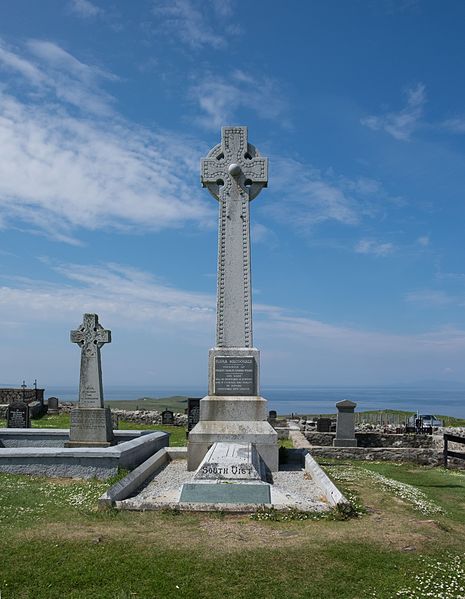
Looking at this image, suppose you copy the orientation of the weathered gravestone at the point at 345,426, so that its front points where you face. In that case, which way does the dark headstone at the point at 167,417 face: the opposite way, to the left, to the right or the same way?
the same way

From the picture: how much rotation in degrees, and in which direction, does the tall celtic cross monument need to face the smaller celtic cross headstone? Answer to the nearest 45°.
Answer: approximately 135° to its right

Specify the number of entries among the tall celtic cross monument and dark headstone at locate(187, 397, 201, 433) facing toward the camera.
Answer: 2

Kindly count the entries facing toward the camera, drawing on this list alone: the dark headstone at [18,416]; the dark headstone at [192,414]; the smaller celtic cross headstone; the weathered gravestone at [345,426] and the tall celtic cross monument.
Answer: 5

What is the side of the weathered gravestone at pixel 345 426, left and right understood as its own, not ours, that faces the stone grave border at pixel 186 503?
front

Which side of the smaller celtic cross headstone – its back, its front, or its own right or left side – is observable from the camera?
front

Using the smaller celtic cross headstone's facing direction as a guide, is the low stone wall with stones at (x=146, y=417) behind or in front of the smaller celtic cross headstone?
behind

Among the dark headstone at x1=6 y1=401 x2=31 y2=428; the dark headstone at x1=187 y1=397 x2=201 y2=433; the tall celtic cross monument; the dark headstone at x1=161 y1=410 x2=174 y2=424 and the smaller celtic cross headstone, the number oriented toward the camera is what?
5

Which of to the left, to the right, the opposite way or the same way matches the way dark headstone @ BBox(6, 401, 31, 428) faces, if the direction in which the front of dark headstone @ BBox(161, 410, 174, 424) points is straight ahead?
the same way

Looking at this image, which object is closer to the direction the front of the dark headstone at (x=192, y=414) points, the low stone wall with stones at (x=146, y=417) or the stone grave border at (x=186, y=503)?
the stone grave border

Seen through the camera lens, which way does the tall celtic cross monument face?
facing the viewer

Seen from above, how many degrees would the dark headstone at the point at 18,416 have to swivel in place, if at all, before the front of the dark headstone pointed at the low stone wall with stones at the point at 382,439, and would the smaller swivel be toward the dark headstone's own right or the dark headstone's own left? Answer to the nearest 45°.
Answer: approximately 90° to the dark headstone's own left

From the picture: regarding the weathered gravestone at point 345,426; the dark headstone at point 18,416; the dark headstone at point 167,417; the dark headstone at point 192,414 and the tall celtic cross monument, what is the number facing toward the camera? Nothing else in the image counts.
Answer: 5

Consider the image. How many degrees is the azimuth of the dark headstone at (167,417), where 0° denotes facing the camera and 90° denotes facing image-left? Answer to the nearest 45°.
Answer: approximately 0°
